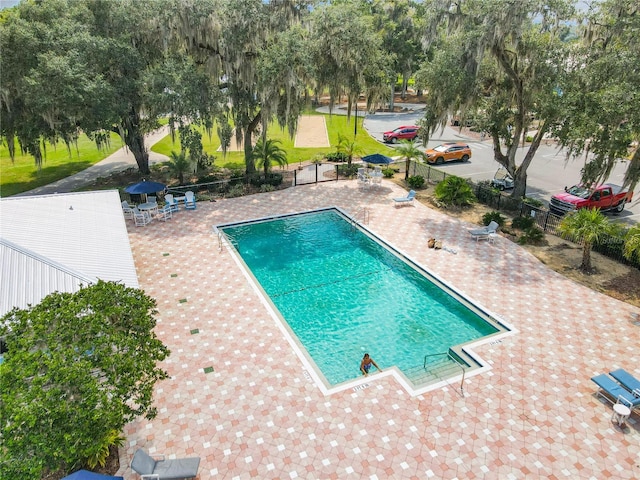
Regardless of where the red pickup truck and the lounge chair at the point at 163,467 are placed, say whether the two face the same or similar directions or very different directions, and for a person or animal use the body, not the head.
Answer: very different directions

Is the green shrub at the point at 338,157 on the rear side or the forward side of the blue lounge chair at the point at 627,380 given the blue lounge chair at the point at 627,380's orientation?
on the forward side

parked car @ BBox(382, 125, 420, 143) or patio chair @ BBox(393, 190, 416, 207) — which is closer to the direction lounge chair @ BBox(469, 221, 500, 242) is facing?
the patio chair

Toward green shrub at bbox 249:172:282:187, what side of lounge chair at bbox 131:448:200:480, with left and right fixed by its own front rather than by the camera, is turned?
left

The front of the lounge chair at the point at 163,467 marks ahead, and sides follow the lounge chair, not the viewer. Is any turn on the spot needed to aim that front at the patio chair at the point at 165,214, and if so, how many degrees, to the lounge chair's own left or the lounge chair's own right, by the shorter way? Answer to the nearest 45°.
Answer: approximately 90° to the lounge chair's own left

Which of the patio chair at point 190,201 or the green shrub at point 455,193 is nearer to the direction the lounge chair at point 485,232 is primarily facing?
the patio chair

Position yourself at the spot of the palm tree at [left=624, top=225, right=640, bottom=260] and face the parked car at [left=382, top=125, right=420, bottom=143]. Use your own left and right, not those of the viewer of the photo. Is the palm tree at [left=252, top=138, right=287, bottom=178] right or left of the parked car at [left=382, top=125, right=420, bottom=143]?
left

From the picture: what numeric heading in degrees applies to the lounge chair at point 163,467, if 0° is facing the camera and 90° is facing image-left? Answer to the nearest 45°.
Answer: approximately 270°

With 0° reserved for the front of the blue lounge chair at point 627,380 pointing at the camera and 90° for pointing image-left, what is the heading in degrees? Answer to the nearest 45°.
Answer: approximately 135°

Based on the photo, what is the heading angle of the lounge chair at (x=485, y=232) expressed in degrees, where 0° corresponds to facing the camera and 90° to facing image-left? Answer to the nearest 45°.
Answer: approximately 90°

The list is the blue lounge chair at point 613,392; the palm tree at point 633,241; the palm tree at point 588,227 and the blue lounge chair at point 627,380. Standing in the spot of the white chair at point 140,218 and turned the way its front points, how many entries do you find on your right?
4

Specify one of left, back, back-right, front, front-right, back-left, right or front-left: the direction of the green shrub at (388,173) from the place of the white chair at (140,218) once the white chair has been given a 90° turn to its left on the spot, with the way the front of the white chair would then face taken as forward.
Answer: back-right

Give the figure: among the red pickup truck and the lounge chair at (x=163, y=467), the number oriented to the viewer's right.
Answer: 1
